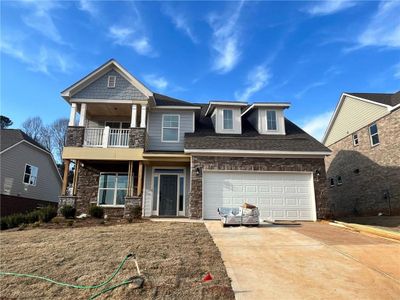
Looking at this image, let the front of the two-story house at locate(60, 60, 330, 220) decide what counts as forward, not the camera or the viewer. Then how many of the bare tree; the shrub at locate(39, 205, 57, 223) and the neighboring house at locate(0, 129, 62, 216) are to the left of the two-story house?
0

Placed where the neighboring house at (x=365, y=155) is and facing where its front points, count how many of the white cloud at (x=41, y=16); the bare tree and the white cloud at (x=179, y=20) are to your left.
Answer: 0

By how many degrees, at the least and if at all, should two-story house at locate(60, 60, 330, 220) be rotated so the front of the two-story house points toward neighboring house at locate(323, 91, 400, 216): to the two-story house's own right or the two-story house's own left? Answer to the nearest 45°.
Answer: approximately 90° to the two-story house's own left

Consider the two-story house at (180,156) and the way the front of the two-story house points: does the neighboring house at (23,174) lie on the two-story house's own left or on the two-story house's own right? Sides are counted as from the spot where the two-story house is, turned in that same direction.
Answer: on the two-story house's own right

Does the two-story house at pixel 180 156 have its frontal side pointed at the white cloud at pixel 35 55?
no

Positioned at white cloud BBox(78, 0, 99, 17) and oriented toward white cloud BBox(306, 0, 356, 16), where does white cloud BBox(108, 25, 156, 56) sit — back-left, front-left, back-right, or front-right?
front-left

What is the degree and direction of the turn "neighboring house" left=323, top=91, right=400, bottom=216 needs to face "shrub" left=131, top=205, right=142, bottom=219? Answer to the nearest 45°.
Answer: approximately 90° to its right

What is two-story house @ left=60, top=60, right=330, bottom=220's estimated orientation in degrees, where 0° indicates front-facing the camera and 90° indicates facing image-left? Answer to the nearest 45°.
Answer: approximately 0°

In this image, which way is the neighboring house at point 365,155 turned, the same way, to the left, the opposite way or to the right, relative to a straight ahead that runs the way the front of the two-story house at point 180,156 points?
the same way

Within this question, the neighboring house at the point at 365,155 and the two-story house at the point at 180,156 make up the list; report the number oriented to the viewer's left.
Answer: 0

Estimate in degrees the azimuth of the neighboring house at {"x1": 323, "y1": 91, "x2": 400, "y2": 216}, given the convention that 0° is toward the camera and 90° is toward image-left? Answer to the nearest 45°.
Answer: approximately 315°
